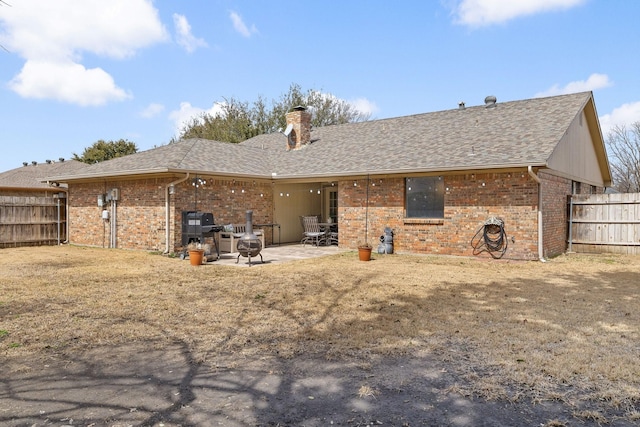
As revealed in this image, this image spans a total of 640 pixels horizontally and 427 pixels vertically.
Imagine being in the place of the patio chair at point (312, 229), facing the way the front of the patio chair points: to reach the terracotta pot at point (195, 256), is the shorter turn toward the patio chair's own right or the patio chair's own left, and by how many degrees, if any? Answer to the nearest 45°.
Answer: approximately 90° to the patio chair's own right

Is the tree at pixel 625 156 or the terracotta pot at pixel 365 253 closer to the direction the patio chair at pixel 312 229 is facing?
the terracotta pot

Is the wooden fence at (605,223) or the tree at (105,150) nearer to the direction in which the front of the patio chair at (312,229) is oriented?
the wooden fence

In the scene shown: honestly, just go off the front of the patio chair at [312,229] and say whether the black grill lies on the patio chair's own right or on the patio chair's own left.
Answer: on the patio chair's own right

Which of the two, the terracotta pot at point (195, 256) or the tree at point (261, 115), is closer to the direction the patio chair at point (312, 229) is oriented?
the terracotta pot

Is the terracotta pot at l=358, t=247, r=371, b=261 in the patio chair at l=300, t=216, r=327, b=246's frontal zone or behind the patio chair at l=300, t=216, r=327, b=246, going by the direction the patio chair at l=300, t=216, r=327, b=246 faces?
frontal zone

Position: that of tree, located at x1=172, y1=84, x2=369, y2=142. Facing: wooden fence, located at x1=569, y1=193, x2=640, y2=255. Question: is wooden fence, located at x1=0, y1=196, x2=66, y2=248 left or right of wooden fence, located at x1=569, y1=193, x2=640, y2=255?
right

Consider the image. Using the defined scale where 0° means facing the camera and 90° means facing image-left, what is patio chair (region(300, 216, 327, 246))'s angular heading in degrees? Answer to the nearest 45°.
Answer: approximately 315°

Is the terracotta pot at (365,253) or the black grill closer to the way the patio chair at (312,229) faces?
the terracotta pot

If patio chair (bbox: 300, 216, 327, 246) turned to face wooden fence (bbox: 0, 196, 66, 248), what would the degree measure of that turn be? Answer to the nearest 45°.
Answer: approximately 135° to its right

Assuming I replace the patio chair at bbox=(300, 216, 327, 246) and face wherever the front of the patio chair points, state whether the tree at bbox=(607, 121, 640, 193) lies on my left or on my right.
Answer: on my left
